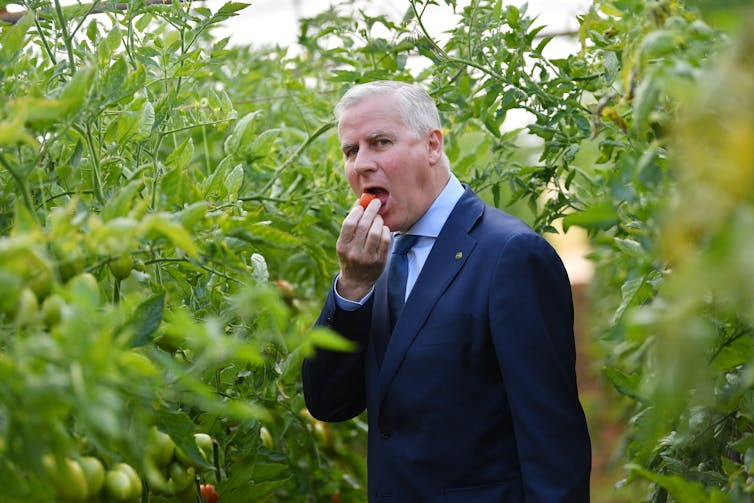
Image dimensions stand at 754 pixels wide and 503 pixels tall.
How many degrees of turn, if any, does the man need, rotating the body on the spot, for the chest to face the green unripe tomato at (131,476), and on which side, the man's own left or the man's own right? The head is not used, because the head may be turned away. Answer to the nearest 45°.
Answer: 0° — they already face it

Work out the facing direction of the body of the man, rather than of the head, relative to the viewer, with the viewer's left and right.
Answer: facing the viewer and to the left of the viewer

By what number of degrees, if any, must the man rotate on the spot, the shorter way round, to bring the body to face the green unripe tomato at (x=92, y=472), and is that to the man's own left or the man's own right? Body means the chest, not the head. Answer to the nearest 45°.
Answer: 0° — they already face it

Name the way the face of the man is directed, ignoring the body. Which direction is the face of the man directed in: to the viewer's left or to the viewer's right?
to the viewer's left

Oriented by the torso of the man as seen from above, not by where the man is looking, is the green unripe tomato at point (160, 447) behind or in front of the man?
in front

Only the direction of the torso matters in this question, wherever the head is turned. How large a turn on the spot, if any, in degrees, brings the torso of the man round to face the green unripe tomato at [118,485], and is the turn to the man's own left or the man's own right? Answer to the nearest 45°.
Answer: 0° — they already face it
